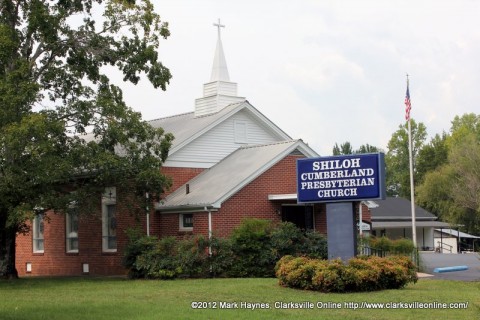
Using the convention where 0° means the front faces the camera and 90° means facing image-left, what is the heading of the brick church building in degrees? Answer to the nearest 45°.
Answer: approximately 315°

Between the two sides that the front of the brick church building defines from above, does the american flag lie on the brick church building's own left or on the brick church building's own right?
on the brick church building's own left

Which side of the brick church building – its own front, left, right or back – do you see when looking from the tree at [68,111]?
right

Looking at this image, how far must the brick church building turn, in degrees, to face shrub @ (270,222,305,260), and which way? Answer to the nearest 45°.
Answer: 0° — it already faces it

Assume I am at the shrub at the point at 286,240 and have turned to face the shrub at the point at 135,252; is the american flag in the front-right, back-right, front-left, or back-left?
back-right

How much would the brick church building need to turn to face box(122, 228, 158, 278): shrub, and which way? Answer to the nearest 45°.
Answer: approximately 90° to its right

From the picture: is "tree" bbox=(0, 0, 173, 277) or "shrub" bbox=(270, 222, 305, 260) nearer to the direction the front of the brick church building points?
the shrub
